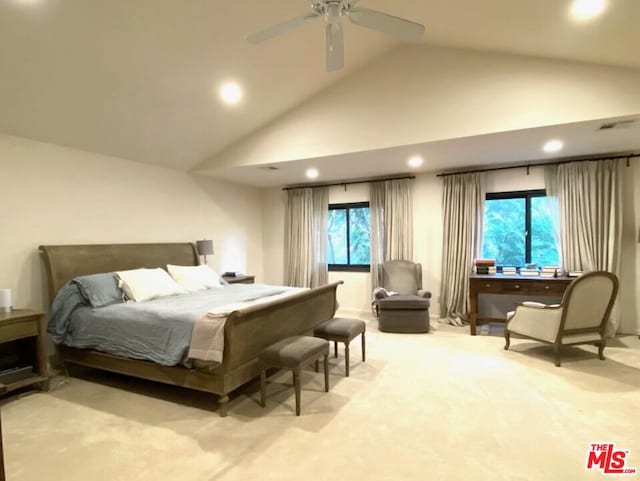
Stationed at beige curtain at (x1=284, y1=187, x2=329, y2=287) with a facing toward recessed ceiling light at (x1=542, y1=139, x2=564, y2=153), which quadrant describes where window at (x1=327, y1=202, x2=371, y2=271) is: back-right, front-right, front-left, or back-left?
front-left

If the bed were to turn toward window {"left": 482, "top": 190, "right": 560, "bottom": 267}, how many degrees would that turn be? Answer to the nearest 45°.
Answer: approximately 45° to its left

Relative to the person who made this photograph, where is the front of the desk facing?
facing the viewer

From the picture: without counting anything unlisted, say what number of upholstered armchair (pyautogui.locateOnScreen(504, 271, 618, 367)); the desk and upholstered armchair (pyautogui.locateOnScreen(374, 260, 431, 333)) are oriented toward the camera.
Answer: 2

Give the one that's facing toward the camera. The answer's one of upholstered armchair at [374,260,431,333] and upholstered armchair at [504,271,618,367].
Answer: upholstered armchair at [374,260,431,333]

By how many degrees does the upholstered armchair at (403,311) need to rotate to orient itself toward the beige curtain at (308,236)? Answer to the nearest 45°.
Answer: approximately 135° to its right

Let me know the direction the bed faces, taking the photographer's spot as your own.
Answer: facing the viewer and to the right of the viewer

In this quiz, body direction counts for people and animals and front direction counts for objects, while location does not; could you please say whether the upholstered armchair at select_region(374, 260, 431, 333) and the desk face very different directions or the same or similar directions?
same or similar directions

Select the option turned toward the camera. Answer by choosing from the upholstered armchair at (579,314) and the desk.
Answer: the desk

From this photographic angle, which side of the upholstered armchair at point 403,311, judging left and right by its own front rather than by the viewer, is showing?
front

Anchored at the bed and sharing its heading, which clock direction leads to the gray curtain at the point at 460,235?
The gray curtain is roughly at 10 o'clock from the bed.

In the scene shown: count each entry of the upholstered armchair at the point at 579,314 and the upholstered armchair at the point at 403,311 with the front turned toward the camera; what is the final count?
1

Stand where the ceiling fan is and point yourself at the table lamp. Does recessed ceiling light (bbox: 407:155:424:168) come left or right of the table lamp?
right

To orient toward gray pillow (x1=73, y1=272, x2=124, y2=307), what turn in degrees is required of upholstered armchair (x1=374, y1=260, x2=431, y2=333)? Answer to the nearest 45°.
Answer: approximately 45° to its right
